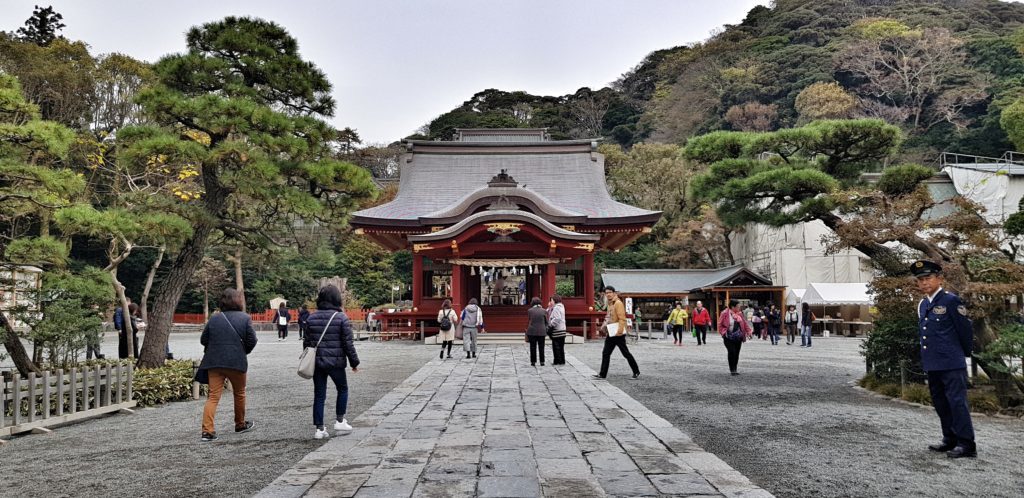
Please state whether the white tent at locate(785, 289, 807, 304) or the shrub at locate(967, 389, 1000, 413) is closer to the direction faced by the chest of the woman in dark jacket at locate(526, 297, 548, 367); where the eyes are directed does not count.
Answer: the white tent

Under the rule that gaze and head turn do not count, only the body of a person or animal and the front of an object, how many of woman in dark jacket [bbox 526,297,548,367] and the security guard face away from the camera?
1

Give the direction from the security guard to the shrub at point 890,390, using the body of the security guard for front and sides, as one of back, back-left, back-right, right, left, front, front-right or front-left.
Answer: back-right

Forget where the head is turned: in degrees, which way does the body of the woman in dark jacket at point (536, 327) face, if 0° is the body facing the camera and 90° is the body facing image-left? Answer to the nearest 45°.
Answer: approximately 180°

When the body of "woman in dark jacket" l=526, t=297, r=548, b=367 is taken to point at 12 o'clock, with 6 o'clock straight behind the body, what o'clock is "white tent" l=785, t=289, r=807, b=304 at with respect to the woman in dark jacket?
The white tent is roughly at 1 o'clock from the woman in dark jacket.

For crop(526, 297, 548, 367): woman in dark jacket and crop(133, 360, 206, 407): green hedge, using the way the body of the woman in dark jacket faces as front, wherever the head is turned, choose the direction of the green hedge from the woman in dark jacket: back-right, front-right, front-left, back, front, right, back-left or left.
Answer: back-left

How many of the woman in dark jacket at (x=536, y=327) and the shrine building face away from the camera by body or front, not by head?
1

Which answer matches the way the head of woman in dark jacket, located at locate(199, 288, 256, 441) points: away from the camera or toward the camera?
away from the camera

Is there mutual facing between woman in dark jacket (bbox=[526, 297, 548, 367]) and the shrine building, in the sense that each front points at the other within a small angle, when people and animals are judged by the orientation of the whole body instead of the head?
yes
